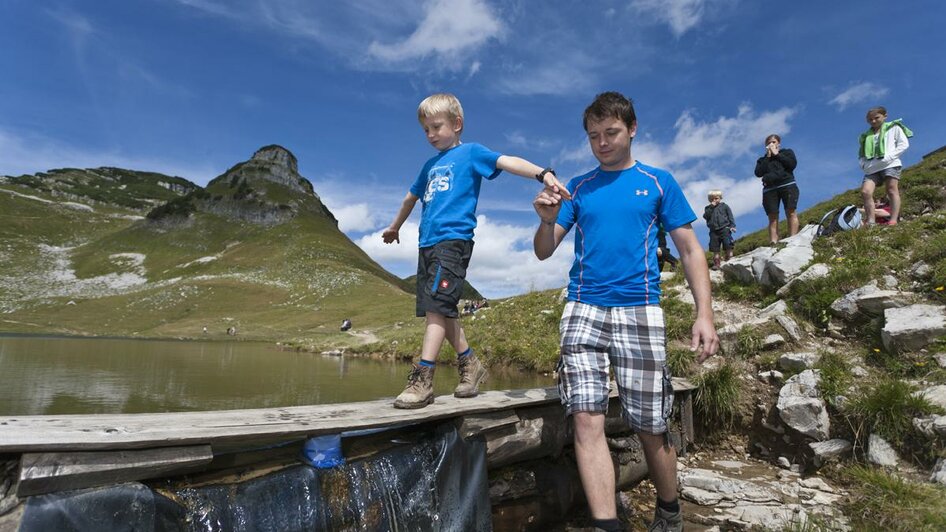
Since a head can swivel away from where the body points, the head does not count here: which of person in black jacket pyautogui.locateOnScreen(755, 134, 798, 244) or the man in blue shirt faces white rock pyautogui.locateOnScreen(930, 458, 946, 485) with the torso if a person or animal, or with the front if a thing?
the person in black jacket

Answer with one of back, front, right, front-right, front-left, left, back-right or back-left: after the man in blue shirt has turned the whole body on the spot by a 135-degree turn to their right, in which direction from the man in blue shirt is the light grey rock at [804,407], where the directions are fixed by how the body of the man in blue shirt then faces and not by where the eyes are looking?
right

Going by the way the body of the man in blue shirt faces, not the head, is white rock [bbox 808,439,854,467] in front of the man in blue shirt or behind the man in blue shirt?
behind

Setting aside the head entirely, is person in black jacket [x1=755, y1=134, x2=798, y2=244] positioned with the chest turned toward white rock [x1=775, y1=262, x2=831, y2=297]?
yes

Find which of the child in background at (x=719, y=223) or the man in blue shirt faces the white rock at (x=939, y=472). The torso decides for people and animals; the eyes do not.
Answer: the child in background

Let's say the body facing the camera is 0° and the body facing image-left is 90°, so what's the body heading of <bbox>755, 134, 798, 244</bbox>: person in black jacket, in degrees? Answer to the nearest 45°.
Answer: approximately 0°

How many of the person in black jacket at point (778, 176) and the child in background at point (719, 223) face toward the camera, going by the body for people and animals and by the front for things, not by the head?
2

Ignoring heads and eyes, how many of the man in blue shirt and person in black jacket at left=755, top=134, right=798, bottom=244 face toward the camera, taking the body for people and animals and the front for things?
2

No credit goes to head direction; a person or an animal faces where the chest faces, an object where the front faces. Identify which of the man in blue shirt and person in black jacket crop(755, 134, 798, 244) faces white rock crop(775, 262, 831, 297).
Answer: the person in black jacket

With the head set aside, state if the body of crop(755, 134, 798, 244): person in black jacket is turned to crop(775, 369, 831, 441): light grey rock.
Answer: yes
